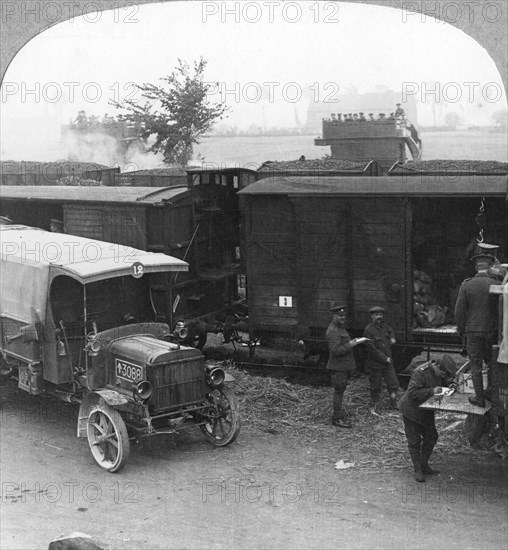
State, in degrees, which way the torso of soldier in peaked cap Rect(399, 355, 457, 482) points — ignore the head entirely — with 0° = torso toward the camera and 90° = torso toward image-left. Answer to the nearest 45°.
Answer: approximately 270°

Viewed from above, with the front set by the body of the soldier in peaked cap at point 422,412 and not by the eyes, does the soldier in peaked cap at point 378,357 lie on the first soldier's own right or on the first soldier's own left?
on the first soldier's own left

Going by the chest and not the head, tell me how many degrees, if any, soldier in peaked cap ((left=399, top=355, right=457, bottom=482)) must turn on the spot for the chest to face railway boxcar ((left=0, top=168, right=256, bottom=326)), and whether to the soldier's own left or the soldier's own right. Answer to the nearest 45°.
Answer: approximately 135° to the soldier's own left

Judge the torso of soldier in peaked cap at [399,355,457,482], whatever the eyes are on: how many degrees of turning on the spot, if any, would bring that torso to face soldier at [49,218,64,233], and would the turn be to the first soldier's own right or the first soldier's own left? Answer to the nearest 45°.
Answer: approximately 135° to the first soldier's own left

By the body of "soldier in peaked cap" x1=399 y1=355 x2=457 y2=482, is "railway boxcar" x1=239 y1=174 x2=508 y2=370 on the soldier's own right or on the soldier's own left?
on the soldier's own left

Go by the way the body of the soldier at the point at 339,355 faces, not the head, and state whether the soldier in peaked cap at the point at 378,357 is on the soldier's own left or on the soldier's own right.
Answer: on the soldier's own left

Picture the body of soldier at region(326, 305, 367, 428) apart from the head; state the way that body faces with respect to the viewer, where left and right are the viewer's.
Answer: facing to the right of the viewer
